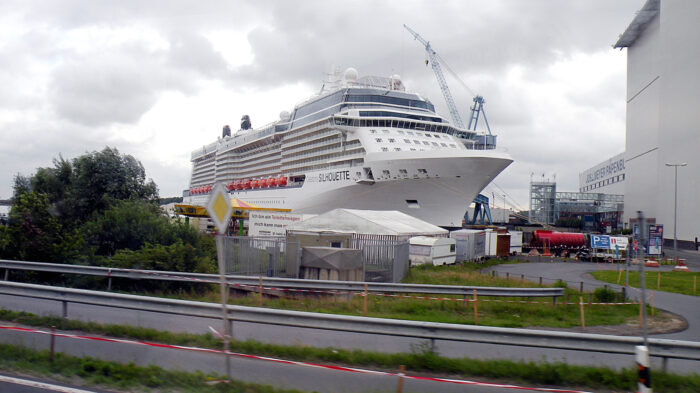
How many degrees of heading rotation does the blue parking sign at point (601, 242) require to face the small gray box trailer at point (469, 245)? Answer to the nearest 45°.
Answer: approximately 45° to its right

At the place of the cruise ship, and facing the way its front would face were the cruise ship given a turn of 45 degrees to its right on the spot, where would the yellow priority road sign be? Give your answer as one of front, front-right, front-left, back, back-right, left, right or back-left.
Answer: front

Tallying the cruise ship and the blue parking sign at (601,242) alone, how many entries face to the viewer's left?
0

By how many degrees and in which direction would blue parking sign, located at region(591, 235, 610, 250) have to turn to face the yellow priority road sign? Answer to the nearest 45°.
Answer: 0° — it already faces it

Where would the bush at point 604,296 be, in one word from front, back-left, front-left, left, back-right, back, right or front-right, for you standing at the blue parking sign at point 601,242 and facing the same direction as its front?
front

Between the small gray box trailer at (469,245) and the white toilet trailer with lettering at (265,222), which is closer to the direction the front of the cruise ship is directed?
the small gray box trailer

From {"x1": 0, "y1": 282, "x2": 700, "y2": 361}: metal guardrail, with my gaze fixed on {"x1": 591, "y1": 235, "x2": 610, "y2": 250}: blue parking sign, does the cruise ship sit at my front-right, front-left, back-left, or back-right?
front-left

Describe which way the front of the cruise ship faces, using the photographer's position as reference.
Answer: facing the viewer and to the right of the viewer

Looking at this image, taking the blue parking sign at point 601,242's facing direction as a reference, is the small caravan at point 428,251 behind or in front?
in front

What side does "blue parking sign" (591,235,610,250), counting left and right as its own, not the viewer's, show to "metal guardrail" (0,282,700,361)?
front

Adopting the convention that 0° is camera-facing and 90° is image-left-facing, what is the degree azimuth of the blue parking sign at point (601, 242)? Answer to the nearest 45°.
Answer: approximately 0°

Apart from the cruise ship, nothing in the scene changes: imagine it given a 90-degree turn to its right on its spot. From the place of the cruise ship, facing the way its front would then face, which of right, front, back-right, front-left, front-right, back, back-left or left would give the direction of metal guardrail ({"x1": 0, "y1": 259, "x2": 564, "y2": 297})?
front-left

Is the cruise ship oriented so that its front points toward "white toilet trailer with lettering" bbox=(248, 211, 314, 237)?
no

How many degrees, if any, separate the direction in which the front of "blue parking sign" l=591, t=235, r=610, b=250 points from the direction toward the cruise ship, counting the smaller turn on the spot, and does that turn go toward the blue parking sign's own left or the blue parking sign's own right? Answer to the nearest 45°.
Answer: approximately 90° to the blue parking sign's own right
